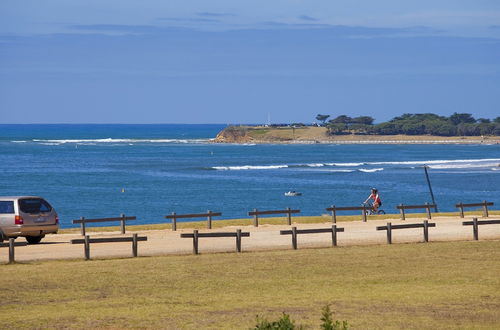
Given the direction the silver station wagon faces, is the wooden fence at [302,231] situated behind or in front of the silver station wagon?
behind

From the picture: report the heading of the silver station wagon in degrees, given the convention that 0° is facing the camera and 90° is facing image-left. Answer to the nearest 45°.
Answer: approximately 135°
